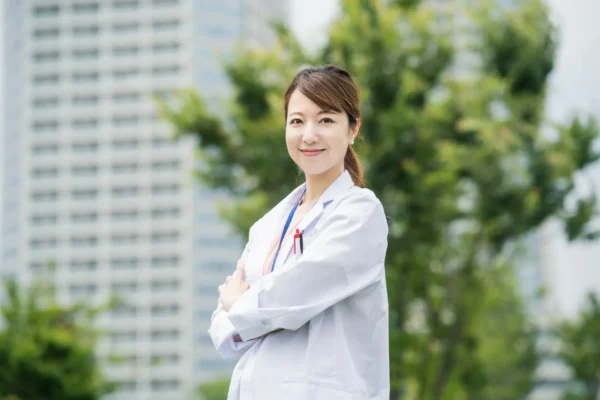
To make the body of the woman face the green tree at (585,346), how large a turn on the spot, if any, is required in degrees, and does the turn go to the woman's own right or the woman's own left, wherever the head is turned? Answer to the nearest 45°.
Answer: approximately 135° to the woman's own right

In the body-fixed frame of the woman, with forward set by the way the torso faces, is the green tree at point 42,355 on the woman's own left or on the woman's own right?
on the woman's own right

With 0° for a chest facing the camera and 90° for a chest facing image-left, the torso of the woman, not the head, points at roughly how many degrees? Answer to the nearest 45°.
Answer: approximately 45°

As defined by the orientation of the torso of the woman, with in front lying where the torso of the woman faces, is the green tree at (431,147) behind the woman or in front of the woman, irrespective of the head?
behind
